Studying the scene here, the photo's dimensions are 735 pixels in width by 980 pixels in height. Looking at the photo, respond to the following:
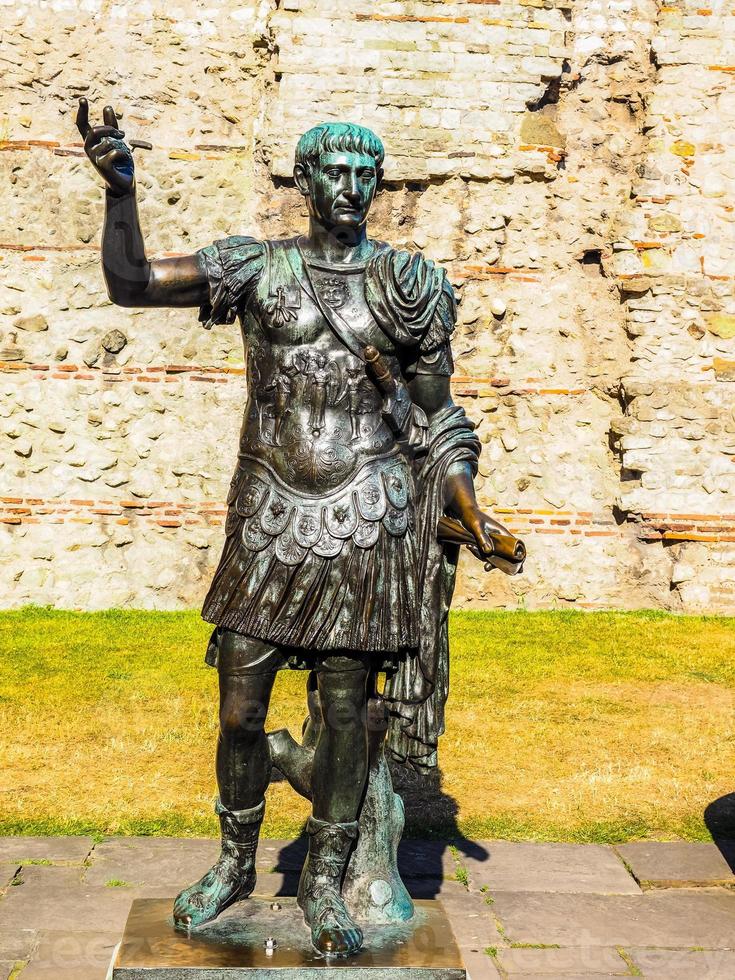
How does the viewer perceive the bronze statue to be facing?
facing the viewer

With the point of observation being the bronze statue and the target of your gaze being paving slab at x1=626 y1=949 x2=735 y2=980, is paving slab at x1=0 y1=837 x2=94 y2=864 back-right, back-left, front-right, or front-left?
back-left

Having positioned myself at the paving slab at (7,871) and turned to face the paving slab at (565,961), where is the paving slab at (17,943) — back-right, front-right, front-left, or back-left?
front-right
